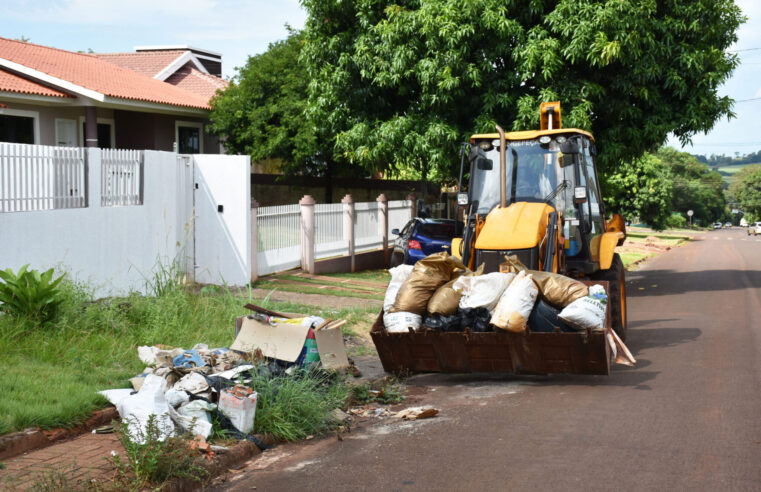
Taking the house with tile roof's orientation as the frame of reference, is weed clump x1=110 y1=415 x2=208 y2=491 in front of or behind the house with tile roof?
in front

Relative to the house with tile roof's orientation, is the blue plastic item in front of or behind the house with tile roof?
in front

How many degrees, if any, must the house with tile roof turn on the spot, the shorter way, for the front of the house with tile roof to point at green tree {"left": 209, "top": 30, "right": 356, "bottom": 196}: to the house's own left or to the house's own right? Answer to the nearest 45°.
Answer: approximately 45° to the house's own left

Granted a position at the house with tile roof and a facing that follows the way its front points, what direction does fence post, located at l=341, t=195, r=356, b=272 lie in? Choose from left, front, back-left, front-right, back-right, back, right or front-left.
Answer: front

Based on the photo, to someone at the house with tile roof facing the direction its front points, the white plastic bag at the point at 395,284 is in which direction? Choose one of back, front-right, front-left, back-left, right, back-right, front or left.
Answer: front-right

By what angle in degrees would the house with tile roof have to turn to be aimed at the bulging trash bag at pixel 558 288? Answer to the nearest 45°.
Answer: approximately 45° to its right

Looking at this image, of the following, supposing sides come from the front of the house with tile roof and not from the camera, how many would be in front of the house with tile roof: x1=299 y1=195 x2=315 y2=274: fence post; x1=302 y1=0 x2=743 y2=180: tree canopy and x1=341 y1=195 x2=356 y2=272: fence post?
3

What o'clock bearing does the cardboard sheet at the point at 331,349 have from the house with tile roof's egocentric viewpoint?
The cardboard sheet is roughly at 1 o'clock from the house with tile roof.

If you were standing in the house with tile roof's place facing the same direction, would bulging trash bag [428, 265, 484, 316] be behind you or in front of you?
in front

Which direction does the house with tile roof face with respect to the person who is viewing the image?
facing the viewer and to the right of the viewer

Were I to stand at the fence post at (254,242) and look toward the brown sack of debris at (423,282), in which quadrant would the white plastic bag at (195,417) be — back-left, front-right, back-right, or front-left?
front-right
